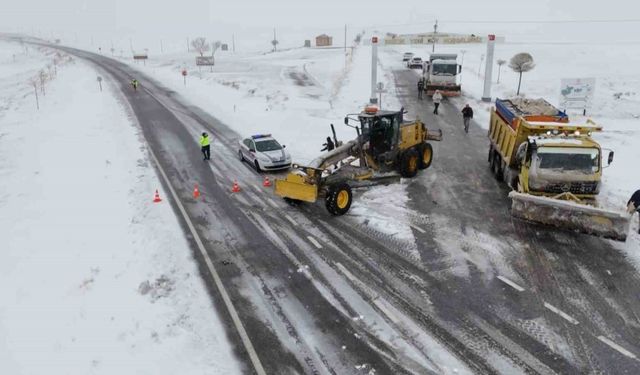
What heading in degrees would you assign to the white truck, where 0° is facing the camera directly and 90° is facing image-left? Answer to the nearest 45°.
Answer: approximately 0°

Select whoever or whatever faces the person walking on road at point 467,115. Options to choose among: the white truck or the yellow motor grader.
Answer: the white truck

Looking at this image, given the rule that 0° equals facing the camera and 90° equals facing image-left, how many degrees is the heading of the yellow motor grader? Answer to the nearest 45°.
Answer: approximately 45°

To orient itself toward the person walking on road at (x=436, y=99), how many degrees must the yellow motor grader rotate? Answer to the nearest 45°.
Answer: approximately 135° to its right

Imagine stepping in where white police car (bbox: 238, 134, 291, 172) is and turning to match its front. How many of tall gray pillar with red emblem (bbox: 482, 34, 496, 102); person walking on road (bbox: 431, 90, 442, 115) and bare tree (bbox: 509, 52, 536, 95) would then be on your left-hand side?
3

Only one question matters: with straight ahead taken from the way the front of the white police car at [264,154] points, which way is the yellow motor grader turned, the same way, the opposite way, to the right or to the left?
to the right

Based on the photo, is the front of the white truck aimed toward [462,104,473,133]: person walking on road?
yes

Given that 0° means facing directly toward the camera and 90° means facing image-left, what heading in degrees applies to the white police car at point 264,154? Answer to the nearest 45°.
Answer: approximately 315°

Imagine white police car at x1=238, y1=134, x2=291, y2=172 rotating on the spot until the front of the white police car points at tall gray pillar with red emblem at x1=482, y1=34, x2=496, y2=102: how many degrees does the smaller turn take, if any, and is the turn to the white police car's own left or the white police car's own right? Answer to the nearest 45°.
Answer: approximately 90° to the white police car's own left

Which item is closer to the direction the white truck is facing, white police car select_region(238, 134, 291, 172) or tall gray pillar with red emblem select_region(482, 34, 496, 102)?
the white police car

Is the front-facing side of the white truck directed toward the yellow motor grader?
yes

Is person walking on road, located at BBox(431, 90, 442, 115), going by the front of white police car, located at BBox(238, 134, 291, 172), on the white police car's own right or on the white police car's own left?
on the white police car's own left

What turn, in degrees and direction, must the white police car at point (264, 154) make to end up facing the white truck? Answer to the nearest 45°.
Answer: approximately 90° to its left
